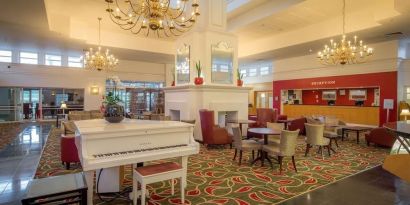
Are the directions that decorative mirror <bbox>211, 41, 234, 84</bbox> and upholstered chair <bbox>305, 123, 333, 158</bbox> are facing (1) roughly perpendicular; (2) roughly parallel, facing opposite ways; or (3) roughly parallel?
roughly perpendicular

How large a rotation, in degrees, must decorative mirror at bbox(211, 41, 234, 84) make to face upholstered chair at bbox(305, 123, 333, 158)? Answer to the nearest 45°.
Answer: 0° — it already faces it

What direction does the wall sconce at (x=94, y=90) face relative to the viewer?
toward the camera

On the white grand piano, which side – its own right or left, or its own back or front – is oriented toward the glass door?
back

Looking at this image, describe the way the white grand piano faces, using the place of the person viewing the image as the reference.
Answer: facing the viewer and to the right of the viewer

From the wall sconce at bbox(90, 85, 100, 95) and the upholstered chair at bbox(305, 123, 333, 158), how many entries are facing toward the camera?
1

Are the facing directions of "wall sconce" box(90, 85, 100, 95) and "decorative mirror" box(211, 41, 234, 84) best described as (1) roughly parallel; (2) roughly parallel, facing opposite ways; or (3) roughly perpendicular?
roughly parallel
